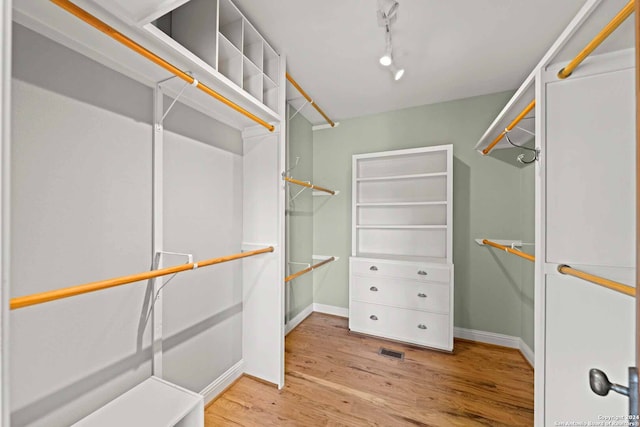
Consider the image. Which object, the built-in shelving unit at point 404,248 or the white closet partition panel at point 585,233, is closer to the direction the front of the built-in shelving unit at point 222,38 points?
the white closet partition panel

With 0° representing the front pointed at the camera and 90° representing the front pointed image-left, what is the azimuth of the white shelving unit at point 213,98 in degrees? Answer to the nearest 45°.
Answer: approximately 315°

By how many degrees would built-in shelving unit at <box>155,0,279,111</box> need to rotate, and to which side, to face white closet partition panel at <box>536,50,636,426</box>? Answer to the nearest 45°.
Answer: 0° — it already faces it

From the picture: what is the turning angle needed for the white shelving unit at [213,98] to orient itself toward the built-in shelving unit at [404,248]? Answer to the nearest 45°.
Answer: approximately 45° to its left

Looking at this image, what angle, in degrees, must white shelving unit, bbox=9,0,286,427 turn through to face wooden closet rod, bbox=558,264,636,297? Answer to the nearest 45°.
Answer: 0° — it already faces it

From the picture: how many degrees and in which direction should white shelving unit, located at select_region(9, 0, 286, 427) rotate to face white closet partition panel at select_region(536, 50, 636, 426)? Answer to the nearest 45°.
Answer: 0° — it already faces it

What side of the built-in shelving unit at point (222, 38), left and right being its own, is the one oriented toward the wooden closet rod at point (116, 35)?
right

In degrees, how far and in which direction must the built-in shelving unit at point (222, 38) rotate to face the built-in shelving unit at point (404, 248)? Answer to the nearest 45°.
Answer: approximately 45° to its left
